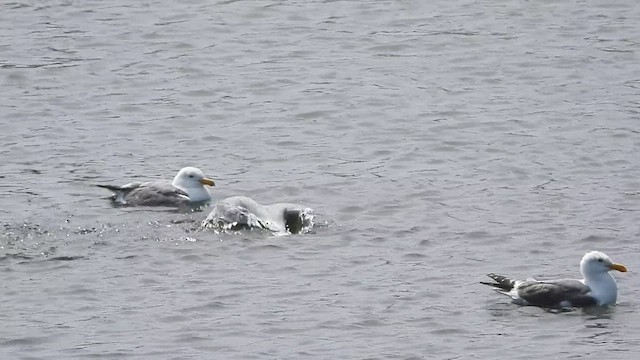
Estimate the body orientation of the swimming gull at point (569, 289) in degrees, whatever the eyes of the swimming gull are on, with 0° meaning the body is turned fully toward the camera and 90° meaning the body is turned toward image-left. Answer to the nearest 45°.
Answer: approximately 270°

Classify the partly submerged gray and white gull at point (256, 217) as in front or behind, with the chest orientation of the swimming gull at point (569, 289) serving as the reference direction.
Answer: behind

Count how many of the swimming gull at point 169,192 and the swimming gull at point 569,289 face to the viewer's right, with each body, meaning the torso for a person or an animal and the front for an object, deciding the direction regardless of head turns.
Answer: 2

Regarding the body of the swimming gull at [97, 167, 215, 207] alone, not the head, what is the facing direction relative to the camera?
to the viewer's right

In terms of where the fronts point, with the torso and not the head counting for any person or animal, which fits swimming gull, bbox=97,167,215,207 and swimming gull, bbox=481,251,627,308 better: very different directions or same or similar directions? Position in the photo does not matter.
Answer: same or similar directions

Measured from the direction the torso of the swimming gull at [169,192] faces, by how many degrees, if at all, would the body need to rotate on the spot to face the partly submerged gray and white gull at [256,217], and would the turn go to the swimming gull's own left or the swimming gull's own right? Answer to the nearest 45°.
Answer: approximately 45° to the swimming gull's own right
